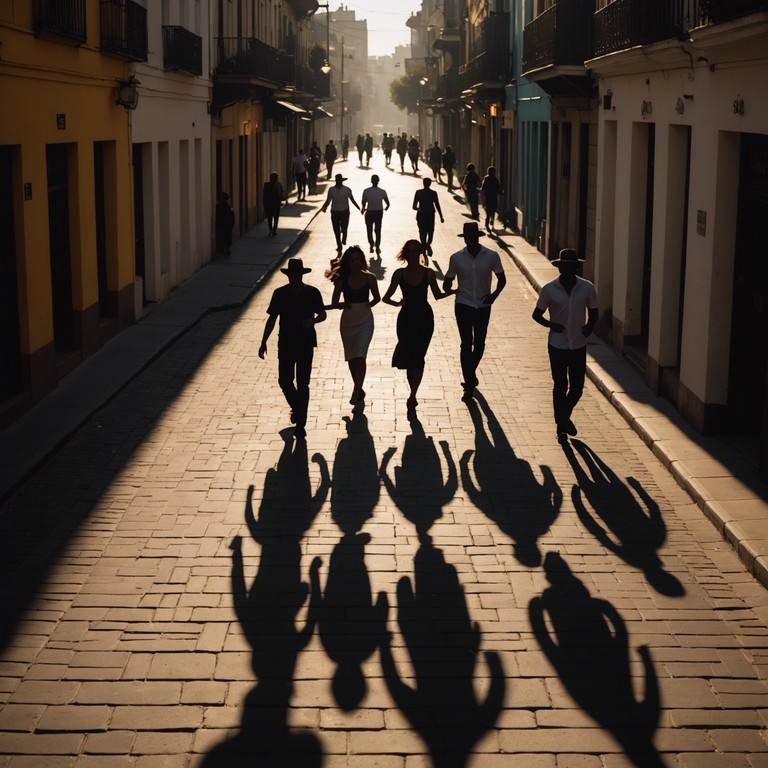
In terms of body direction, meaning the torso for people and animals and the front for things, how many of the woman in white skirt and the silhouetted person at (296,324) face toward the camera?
2

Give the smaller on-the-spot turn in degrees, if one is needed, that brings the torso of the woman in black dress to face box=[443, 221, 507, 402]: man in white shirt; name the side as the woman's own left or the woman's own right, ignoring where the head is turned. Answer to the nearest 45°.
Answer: approximately 135° to the woman's own left

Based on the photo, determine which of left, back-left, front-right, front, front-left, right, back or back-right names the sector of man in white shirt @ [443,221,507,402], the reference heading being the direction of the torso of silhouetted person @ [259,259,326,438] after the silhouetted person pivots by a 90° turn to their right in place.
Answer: back-right

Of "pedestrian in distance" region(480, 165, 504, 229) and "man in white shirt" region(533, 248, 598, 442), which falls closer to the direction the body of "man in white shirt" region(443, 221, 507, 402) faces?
the man in white shirt

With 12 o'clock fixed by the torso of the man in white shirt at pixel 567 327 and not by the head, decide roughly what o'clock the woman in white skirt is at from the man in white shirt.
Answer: The woman in white skirt is roughly at 4 o'clock from the man in white shirt.

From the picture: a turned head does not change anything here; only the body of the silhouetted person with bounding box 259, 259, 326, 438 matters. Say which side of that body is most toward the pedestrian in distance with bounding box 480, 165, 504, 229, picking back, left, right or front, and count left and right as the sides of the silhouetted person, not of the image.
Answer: back

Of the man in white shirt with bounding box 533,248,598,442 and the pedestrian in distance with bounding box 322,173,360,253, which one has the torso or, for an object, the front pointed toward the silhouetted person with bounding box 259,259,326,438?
the pedestrian in distance

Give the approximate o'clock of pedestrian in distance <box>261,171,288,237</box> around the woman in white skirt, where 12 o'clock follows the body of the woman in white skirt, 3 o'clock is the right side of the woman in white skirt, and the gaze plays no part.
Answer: The pedestrian in distance is roughly at 6 o'clock from the woman in white skirt.
